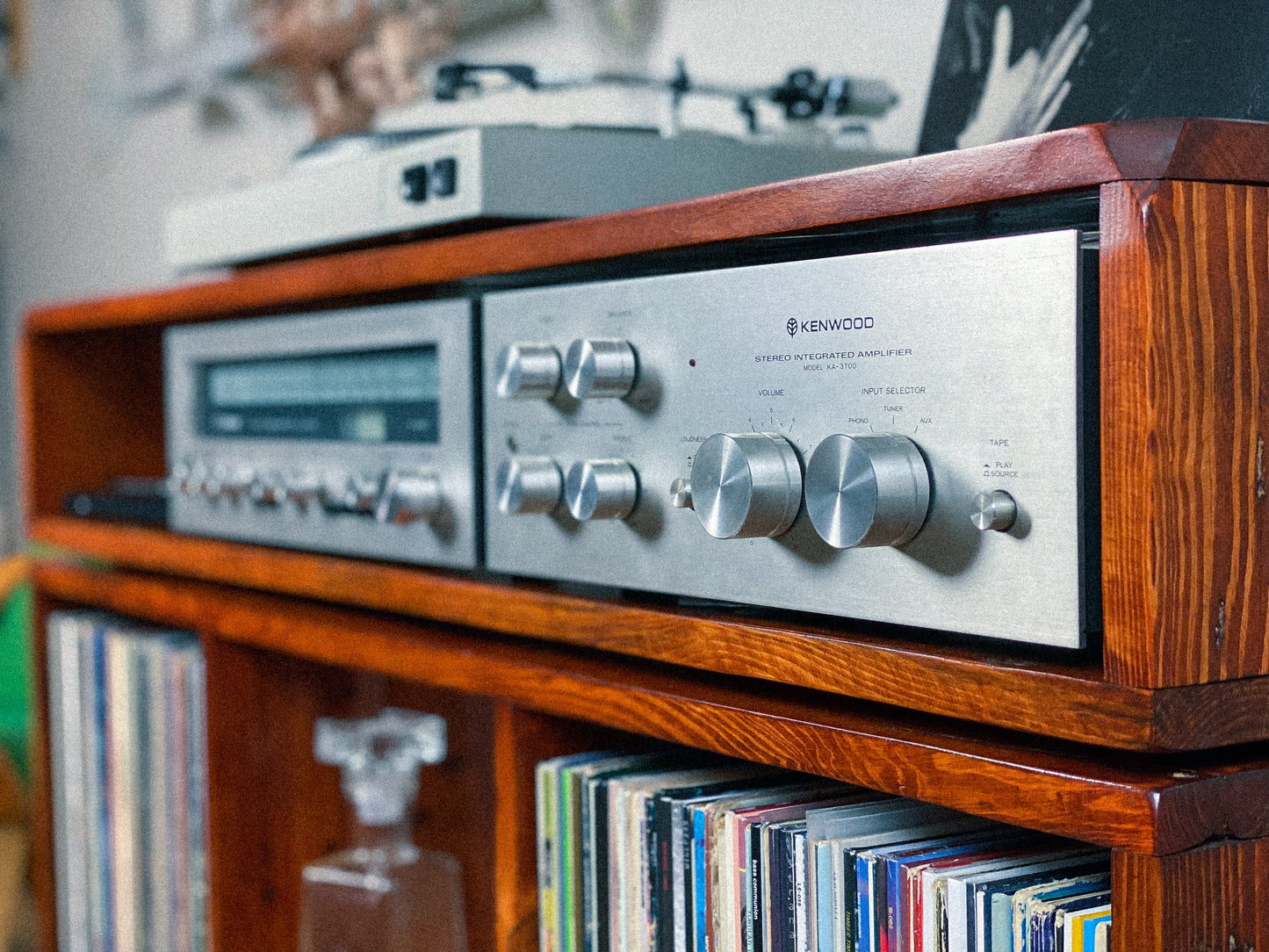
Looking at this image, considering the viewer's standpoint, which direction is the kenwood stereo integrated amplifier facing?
facing the viewer and to the left of the viewer

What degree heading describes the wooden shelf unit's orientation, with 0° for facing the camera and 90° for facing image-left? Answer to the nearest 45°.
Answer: approximately 45°

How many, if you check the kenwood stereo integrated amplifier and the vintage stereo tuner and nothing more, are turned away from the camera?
0

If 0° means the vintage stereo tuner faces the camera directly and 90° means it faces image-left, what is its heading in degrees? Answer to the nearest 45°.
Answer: approximately 45°

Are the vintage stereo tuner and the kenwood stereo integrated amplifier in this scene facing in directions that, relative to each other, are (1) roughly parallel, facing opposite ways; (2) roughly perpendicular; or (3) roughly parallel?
roughly parallel
